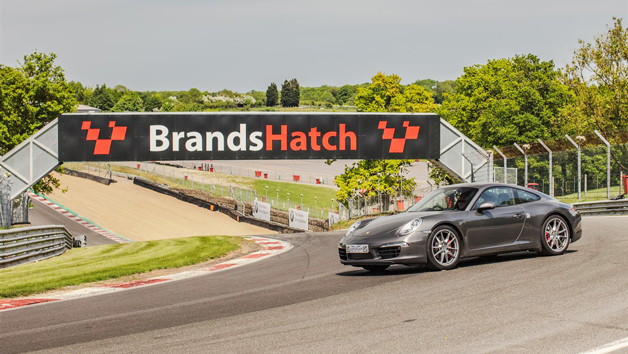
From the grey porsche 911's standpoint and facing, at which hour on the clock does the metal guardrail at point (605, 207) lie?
The metal guardrail is roughly at 5 o'clock from the grey porsche 911.

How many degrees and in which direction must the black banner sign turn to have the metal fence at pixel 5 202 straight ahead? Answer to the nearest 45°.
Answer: approximately 90° to its right

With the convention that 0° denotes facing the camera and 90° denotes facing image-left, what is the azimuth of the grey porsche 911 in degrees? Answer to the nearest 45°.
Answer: approximately 45°

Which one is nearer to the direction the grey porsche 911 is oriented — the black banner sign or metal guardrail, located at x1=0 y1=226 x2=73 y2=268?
the metal guardrail

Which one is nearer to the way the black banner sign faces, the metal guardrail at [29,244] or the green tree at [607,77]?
the metal guardrail

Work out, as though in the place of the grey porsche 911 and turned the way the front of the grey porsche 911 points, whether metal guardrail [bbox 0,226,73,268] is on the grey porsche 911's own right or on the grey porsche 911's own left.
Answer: on the grey porsche 911's own right

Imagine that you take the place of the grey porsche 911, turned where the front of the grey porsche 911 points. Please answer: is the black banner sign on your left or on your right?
on your right

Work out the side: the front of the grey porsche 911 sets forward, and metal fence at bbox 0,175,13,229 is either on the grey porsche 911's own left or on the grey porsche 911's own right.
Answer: on the grey porsche 911's own right

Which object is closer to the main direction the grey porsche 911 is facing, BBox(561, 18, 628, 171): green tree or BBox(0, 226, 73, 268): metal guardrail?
the metal guardrail

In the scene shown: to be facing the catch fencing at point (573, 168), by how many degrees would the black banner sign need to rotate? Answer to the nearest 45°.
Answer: approximately 90° to its left
